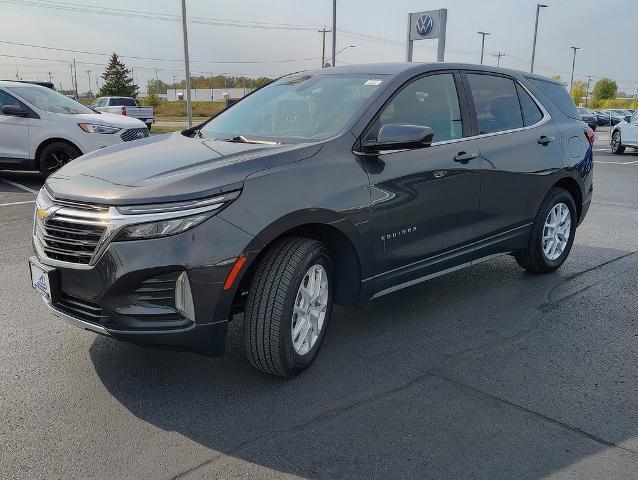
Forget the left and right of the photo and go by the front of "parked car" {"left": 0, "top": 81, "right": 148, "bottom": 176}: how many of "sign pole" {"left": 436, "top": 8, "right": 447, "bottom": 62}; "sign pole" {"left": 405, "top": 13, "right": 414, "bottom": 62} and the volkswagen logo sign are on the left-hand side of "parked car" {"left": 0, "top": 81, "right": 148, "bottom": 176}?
3

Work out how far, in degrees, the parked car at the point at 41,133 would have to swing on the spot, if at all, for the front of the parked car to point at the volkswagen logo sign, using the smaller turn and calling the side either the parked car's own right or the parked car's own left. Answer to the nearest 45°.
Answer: approximately 90° to the parked car's own left

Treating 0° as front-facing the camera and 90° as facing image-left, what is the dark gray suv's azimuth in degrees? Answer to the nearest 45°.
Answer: approximately 45°

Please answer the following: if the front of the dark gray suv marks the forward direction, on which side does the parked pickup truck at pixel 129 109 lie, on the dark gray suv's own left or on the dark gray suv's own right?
on the dark gray suv's own right

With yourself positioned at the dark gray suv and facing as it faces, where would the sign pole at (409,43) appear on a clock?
The sign pole is roughly at 5 o'clock from the dark gray suv.

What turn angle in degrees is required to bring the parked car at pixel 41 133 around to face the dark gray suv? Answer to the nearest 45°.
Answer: approximately 45° to its right

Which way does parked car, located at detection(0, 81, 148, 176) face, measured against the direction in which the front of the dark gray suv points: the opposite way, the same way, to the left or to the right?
to the left
